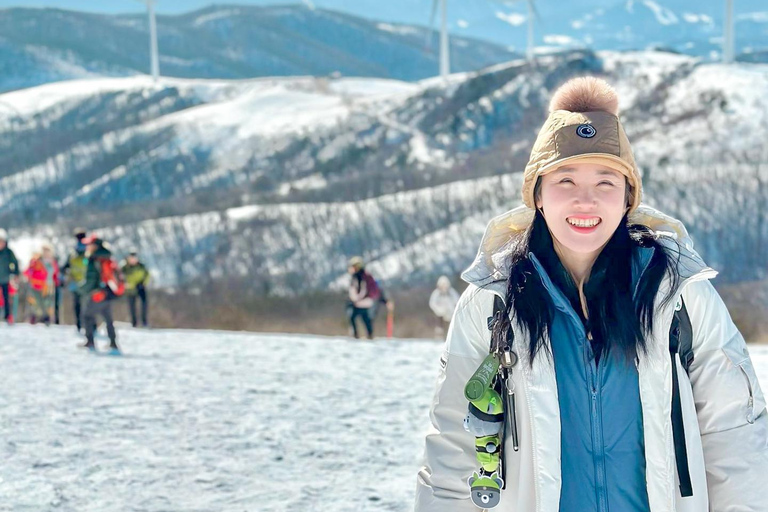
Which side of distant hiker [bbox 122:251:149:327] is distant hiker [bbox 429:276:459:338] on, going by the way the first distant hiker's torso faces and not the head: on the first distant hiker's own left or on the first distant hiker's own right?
on the first distant hiker's own left

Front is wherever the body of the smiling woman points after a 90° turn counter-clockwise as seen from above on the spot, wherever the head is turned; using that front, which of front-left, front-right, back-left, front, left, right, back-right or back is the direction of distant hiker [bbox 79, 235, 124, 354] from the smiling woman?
back-left

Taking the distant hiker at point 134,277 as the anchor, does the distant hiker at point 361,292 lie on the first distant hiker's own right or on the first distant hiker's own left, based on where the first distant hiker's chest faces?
on the first distant hiker's own left

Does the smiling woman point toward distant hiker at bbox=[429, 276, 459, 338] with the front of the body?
no

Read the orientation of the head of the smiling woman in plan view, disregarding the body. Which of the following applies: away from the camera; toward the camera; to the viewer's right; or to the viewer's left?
toward the camera

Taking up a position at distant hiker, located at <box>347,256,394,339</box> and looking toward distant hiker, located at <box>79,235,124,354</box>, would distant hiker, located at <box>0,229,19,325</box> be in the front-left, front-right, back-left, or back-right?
front-right

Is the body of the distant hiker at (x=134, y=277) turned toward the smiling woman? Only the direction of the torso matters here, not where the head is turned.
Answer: yes

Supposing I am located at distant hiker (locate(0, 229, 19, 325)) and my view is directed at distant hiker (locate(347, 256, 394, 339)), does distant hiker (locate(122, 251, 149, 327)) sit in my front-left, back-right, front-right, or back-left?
front-left

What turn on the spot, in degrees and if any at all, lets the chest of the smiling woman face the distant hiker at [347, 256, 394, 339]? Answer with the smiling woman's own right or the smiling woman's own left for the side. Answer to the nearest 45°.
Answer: approximately 180°

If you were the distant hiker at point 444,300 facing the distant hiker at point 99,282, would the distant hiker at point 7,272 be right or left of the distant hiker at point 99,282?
right

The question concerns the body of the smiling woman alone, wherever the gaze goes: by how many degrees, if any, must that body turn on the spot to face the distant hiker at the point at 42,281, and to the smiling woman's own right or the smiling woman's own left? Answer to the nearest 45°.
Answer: approximately 135° to the smiling woman's own right

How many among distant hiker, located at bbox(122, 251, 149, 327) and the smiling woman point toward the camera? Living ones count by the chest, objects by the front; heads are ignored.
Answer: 2

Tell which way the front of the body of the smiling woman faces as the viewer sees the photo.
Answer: toward the camera

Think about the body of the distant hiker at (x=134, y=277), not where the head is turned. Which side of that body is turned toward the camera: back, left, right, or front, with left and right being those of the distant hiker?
front

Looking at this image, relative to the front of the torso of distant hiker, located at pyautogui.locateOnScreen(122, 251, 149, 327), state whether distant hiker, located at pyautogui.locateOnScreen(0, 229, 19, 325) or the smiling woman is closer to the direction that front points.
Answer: the smiling woman

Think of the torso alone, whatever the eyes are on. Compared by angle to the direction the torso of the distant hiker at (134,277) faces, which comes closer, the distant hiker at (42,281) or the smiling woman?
the smiling woman

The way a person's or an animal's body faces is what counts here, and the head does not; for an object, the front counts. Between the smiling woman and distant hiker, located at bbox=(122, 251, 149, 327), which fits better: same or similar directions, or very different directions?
same or similar directions
